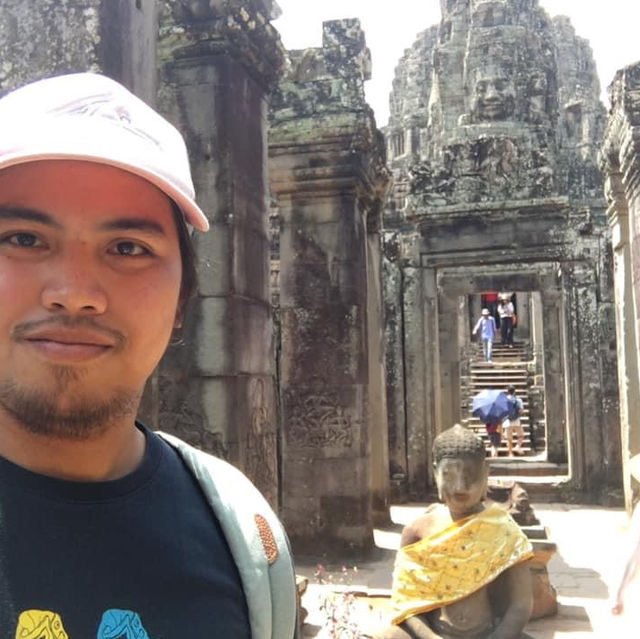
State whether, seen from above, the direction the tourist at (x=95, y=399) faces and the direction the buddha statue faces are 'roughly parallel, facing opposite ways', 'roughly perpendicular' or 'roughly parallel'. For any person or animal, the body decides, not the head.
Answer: roughly parallel

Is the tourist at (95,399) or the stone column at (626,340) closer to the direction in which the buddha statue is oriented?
the tourist

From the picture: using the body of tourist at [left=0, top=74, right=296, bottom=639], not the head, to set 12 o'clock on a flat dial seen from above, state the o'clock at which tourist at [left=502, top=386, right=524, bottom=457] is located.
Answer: tourist at [left=502, top=386, right=524, bottom=457] is roughly at 7 o'clock from tourist at [left=0, top=74, right=296, bottom=639].

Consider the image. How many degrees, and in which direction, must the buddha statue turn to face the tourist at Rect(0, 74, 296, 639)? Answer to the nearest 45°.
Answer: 0° — it already faces them

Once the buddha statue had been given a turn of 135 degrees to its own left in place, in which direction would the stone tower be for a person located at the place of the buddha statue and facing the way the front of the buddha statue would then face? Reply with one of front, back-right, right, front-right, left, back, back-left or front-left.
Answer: front-left

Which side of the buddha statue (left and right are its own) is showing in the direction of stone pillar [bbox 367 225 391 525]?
back

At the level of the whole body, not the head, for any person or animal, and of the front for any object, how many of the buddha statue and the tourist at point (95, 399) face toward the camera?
2

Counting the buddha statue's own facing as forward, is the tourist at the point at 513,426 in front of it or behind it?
behind

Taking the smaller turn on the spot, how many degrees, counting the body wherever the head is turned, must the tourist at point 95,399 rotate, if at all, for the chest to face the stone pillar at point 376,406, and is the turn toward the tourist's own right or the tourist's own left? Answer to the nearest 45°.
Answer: approximately 180°

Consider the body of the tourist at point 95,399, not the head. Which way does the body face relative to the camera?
toward the camera

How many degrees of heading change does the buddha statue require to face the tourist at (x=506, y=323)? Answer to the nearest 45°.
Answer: approximately 180°

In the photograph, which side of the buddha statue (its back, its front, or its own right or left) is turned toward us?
front
